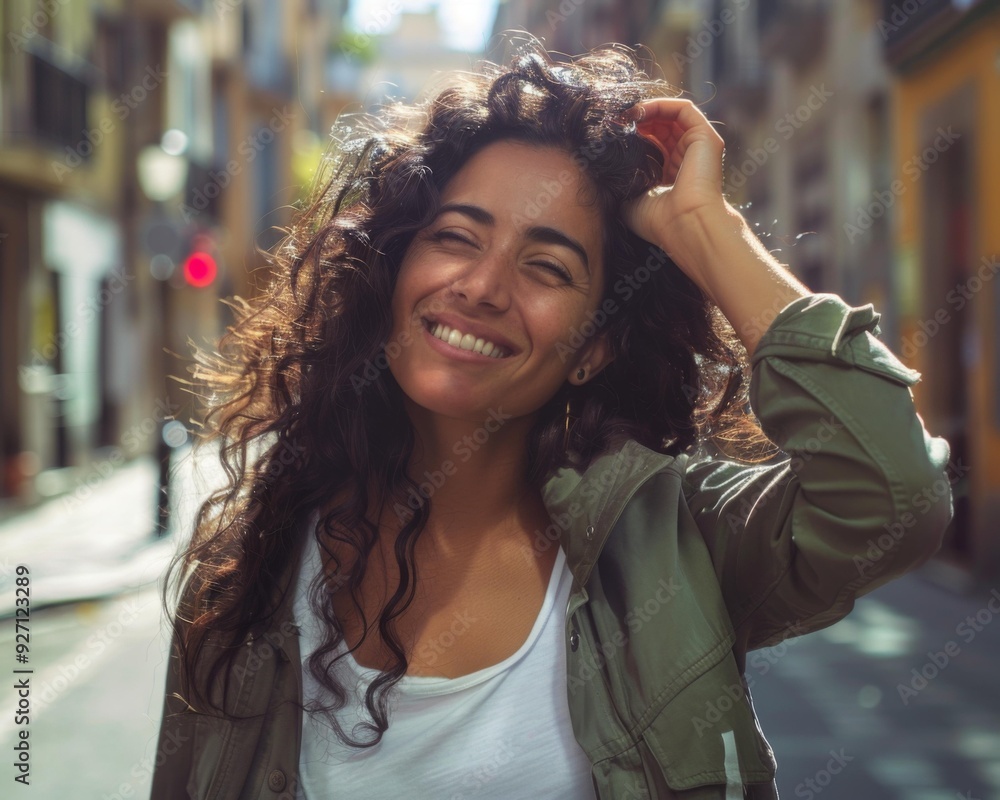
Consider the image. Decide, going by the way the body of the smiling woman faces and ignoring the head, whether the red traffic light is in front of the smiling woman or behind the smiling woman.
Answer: behind

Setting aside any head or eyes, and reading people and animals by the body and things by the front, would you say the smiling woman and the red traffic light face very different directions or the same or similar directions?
same or similar directions

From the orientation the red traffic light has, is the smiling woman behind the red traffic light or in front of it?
in front

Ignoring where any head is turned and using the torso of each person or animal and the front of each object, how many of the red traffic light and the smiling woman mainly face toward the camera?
2

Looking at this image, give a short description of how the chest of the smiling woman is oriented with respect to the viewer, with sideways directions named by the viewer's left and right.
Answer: facing the viewer

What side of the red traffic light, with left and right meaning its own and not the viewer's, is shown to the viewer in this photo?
front
